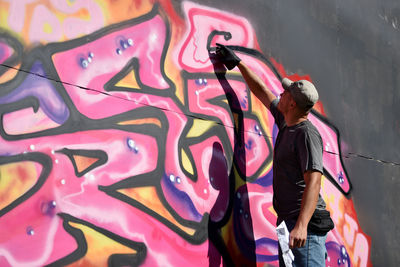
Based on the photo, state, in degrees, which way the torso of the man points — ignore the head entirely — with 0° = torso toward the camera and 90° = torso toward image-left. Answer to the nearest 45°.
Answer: approximately 90°
